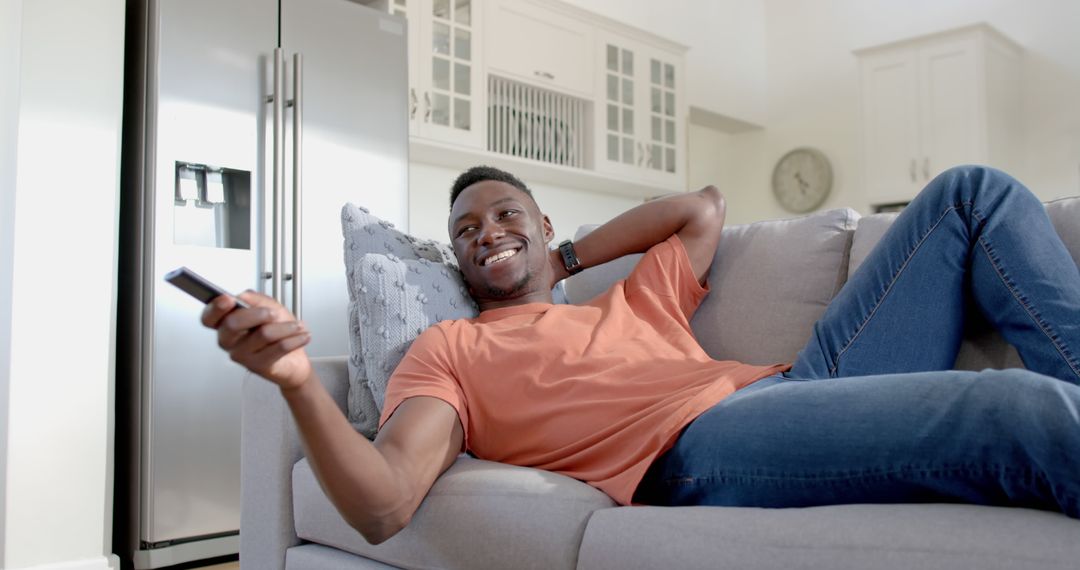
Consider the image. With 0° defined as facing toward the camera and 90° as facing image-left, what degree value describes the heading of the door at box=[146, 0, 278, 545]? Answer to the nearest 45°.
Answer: approximately 315°

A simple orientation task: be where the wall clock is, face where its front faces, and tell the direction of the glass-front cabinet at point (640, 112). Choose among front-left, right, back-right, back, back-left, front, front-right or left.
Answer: front-right

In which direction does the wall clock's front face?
toward the camera

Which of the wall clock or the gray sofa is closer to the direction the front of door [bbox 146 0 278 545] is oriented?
the gray sofa

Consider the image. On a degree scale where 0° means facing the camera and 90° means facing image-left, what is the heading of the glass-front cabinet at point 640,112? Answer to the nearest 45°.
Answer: approximately 315°

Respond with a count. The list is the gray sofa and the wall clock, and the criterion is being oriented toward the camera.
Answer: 2

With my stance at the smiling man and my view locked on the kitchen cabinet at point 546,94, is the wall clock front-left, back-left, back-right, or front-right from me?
front-right

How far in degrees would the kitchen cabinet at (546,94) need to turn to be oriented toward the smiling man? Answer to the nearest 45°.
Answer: approximately 45° to its right

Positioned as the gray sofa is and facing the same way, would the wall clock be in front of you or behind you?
behind

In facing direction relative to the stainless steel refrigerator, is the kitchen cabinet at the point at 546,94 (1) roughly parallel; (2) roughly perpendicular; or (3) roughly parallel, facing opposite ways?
roughly parallel

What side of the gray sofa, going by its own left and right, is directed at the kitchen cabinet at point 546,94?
back

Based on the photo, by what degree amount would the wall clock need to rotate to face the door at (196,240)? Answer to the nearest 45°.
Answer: approximately 45° to its right

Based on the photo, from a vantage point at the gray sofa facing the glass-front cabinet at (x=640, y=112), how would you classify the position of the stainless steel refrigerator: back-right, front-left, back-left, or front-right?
front-left

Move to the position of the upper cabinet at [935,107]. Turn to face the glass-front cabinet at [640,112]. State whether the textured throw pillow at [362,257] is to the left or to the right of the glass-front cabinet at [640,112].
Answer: left

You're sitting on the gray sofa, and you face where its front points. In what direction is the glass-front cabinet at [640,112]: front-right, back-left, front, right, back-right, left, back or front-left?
back
